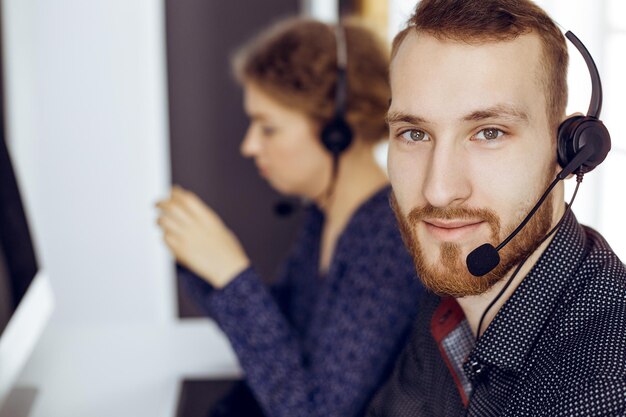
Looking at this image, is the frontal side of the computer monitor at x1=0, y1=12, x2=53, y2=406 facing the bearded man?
yes

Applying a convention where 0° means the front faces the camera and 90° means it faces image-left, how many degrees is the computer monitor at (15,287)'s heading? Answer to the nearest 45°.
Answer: approximately 315°

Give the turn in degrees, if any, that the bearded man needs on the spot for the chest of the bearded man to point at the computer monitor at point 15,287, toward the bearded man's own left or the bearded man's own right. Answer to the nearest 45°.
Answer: approximately 45° to the bearded man's own right

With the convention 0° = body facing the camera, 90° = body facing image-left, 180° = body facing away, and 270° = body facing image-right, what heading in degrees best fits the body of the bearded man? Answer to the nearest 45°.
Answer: approximately 45°
